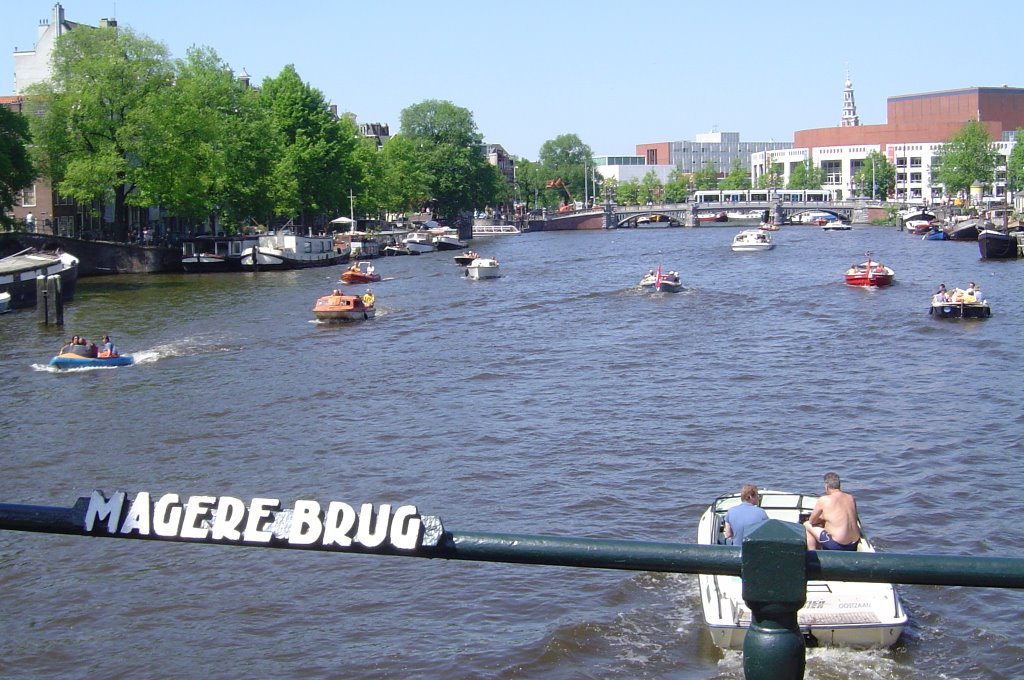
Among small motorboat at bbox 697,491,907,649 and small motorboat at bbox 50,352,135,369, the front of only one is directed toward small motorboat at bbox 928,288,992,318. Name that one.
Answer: small motorboat at bbox 697,491,907,649

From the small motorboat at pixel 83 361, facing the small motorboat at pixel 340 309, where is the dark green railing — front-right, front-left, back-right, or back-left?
back-right

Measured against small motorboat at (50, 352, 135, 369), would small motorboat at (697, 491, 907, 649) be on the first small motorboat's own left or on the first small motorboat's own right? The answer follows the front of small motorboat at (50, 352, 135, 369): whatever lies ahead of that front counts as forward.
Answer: on the first small motorboat's own left

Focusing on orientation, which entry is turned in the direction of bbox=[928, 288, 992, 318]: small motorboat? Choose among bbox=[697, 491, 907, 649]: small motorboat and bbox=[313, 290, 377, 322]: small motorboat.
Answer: bbox=[697, 491, 907, 649]: small motorboat

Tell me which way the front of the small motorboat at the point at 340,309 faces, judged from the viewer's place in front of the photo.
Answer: facing to the left of the viewer

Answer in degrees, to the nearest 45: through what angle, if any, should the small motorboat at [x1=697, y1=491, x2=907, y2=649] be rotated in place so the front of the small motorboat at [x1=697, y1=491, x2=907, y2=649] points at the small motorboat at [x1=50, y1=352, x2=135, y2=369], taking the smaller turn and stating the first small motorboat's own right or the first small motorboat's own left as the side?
approximately 45° to the first small motorboat's own left

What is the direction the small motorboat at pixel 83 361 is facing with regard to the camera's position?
facing to the left of the viewer

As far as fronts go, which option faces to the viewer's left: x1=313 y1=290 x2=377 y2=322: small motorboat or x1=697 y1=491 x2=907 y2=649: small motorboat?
x1=313 y1=290 x2=377 y2=322: small motorboat

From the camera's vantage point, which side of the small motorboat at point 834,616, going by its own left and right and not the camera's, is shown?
back

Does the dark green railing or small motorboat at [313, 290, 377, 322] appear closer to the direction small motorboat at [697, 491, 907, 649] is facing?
the small motorboat

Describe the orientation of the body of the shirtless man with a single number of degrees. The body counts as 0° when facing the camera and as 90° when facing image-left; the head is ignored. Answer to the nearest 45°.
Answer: approximately 135°

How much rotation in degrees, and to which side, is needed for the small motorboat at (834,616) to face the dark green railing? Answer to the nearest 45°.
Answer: approximately 180°

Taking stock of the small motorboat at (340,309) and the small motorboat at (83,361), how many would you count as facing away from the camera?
0
